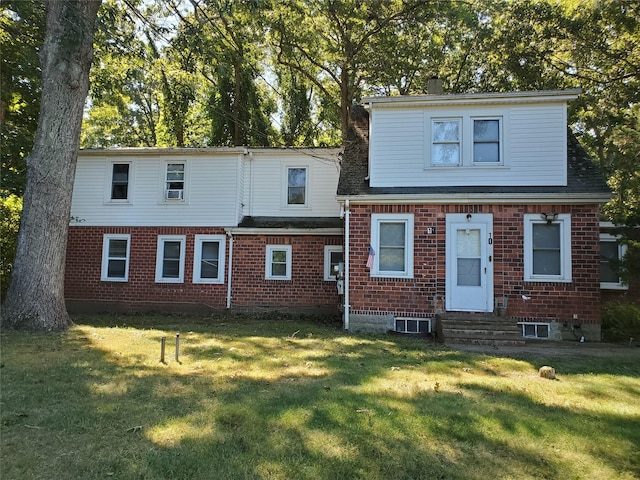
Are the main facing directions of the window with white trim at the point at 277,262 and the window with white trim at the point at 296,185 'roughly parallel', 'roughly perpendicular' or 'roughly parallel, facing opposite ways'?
roughly parallel

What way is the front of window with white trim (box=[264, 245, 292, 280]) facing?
toward the camera

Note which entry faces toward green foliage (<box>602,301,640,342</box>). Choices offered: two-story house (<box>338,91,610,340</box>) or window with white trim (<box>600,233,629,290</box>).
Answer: the window with white trim

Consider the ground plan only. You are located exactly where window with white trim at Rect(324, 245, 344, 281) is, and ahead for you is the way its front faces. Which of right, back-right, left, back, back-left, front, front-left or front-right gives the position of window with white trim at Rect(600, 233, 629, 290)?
left

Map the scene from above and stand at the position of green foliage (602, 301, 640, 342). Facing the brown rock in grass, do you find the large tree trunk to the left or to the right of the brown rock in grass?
right

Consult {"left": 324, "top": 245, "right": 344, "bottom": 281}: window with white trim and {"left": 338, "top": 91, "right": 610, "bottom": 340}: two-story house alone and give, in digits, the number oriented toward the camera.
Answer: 2

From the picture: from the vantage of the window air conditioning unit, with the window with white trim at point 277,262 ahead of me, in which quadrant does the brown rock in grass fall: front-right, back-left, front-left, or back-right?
front-right

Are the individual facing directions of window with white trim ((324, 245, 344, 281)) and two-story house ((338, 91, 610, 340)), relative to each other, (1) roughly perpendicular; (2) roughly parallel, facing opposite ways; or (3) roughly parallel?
roughly parallel

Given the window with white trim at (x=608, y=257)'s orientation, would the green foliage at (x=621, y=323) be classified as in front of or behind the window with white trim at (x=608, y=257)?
in front

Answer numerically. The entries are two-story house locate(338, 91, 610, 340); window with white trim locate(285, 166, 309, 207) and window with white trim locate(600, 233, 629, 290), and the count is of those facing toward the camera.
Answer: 3

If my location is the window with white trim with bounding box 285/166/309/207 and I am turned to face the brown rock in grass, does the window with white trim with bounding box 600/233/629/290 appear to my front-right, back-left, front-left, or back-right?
front-left

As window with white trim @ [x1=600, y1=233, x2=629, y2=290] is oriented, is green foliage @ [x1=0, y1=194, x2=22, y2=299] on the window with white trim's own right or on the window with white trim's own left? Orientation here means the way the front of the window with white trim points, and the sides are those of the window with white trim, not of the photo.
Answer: on the window with white trim's own right

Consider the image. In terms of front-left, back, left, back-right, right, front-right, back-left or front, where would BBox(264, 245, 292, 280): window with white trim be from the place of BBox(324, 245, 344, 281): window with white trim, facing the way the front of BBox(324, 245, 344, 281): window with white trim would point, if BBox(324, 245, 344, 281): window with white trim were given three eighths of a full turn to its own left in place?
back-left

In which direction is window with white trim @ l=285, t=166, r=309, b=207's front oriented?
toward the camera
